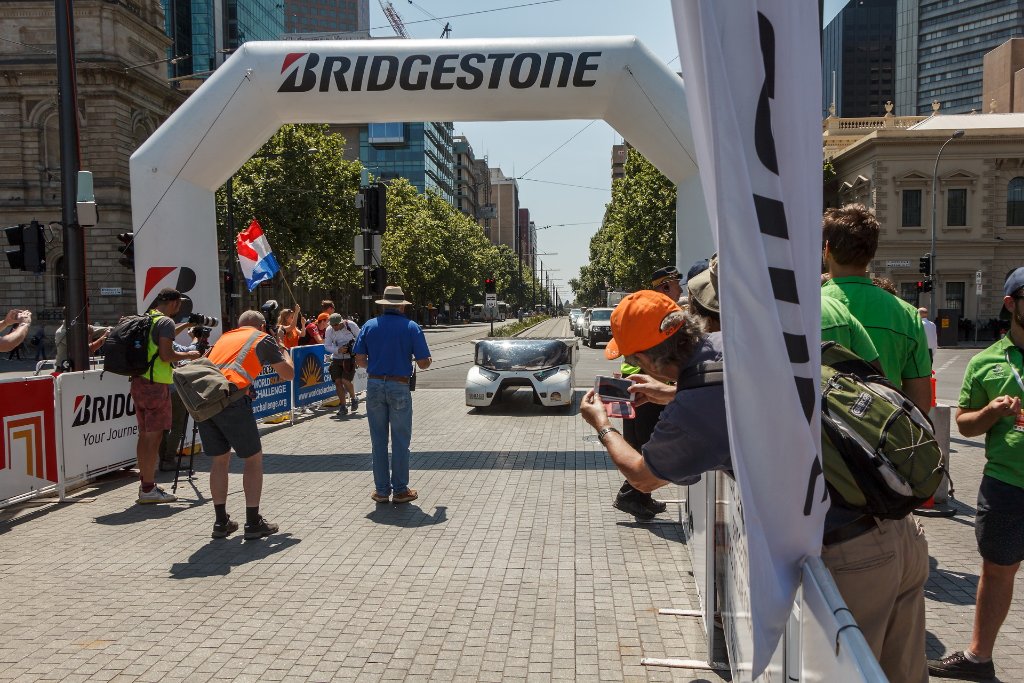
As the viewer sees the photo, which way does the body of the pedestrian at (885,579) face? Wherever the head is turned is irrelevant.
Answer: away from the camera

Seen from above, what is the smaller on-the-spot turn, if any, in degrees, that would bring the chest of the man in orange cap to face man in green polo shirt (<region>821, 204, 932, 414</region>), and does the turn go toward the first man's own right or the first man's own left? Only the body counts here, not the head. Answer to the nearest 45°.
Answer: approximately 135° to the first man's own right

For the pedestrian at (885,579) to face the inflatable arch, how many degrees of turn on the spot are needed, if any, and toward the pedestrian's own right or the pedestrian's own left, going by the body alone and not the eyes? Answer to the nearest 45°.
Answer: approximately 45° to the pedestrian's own left

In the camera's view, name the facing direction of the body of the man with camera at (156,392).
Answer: to the viewer's right

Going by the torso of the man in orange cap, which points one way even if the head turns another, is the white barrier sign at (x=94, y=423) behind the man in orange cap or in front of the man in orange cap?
in front

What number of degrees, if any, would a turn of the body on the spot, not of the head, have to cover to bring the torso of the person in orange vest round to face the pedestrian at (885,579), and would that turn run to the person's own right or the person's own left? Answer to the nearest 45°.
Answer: approximately 135° to the person's own right

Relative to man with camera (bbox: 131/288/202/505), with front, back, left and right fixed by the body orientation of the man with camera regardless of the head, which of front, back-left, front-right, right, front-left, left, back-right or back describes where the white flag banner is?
right

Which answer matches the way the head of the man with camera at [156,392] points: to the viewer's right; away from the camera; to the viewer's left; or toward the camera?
to the viewer's right

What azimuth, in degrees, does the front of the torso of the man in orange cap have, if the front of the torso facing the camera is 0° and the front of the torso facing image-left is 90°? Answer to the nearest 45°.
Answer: approximately 90°

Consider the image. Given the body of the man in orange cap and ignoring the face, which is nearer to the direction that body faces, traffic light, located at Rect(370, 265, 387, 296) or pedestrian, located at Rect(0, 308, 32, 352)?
the pedestrian

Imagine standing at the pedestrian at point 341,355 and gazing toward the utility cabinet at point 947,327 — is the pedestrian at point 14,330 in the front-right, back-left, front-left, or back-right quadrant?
back-right

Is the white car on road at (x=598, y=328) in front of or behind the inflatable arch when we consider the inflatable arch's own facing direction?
behind

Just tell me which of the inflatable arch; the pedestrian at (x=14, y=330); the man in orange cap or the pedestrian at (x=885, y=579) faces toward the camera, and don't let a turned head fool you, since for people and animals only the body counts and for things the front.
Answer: the inflatable arch
